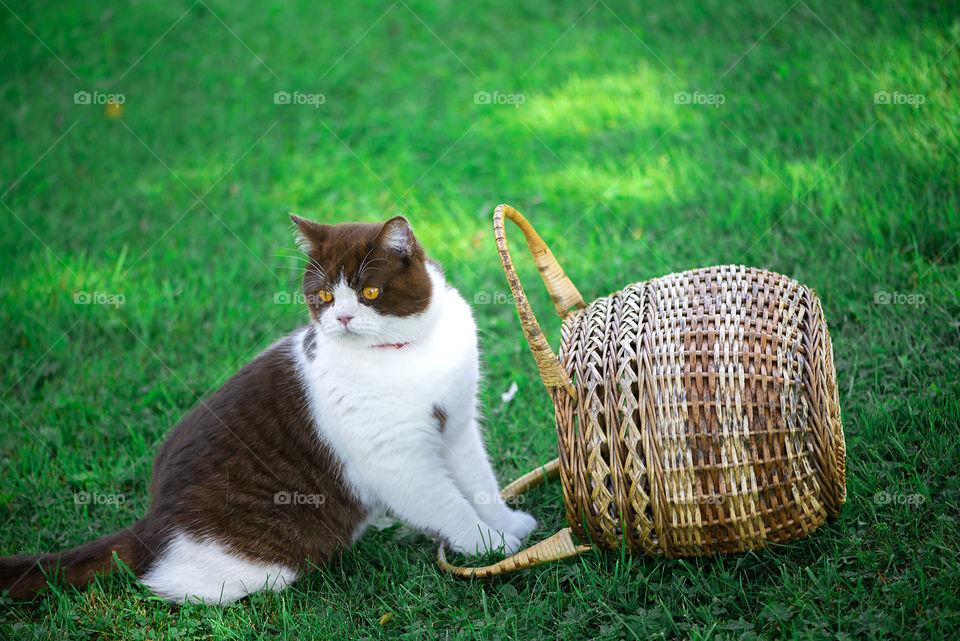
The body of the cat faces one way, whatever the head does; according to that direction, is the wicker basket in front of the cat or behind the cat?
in front

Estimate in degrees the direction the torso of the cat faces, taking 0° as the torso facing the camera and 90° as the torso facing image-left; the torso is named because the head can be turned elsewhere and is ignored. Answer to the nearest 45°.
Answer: approximately 270°
